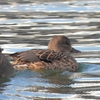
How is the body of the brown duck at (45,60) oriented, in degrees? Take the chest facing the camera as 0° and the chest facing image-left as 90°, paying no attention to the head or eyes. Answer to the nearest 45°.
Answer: approximately 270°

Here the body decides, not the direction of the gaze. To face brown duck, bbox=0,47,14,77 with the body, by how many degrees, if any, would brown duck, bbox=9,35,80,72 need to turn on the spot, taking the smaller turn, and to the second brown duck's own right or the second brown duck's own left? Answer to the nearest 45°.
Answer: approximately 135° to the second brown duck's own right
